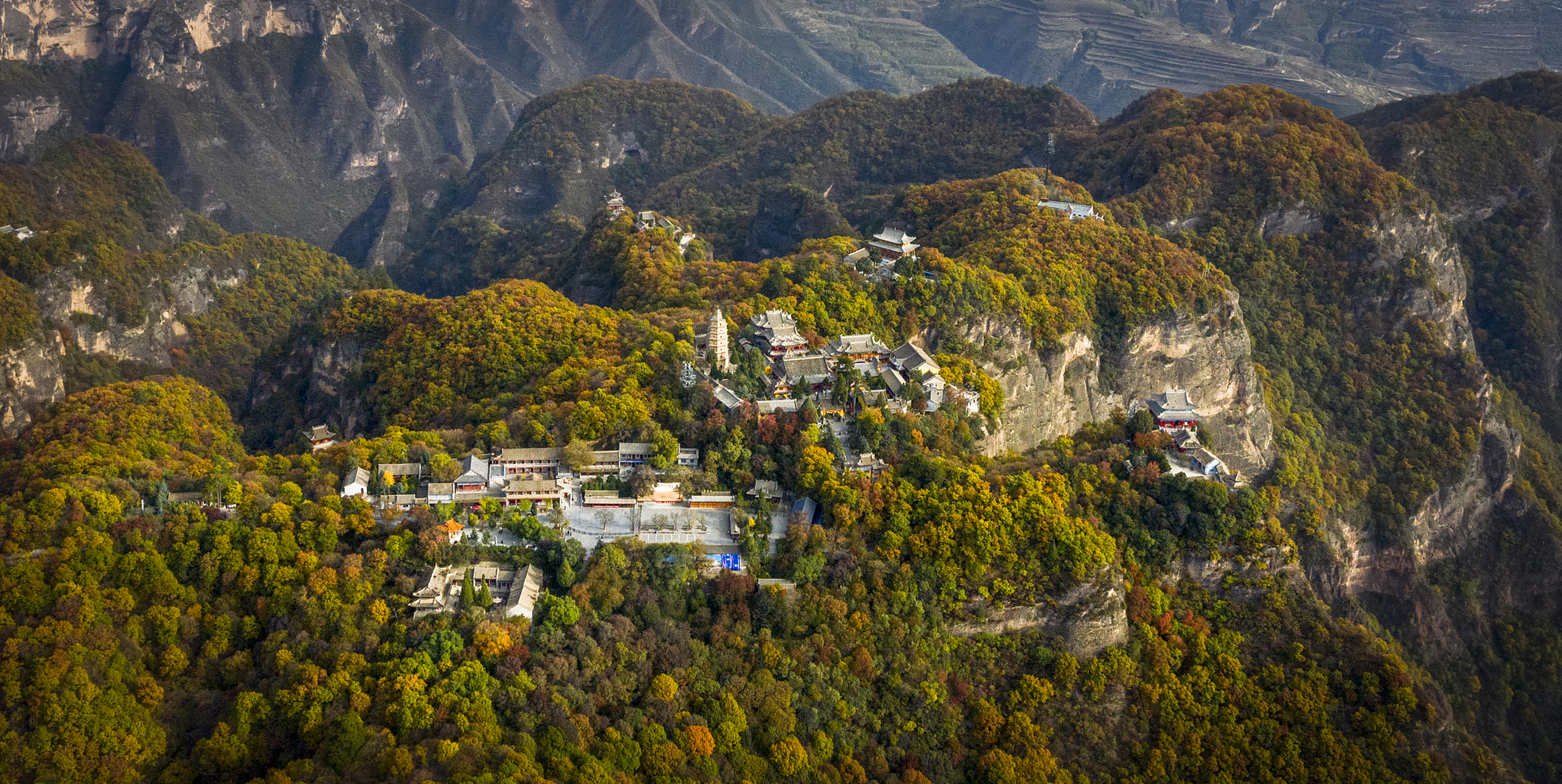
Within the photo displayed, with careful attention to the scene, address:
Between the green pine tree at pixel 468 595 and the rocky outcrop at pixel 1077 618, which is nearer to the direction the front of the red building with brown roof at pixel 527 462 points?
the green pine tree

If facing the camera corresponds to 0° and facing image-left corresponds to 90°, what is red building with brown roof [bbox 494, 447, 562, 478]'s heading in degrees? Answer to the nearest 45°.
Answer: approximately 0°

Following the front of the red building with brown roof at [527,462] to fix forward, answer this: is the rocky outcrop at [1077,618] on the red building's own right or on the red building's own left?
on the red building's own left

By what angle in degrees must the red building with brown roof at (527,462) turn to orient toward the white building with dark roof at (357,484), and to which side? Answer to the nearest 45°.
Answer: approximately 90° to its right

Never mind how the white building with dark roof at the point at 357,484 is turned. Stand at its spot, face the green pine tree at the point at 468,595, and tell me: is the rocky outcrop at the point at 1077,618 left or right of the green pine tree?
left

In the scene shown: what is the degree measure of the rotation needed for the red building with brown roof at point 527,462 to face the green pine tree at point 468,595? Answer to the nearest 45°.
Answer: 0° — it already faces it

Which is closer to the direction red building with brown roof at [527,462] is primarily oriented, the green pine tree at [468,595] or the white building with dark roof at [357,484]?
the green pine tree
